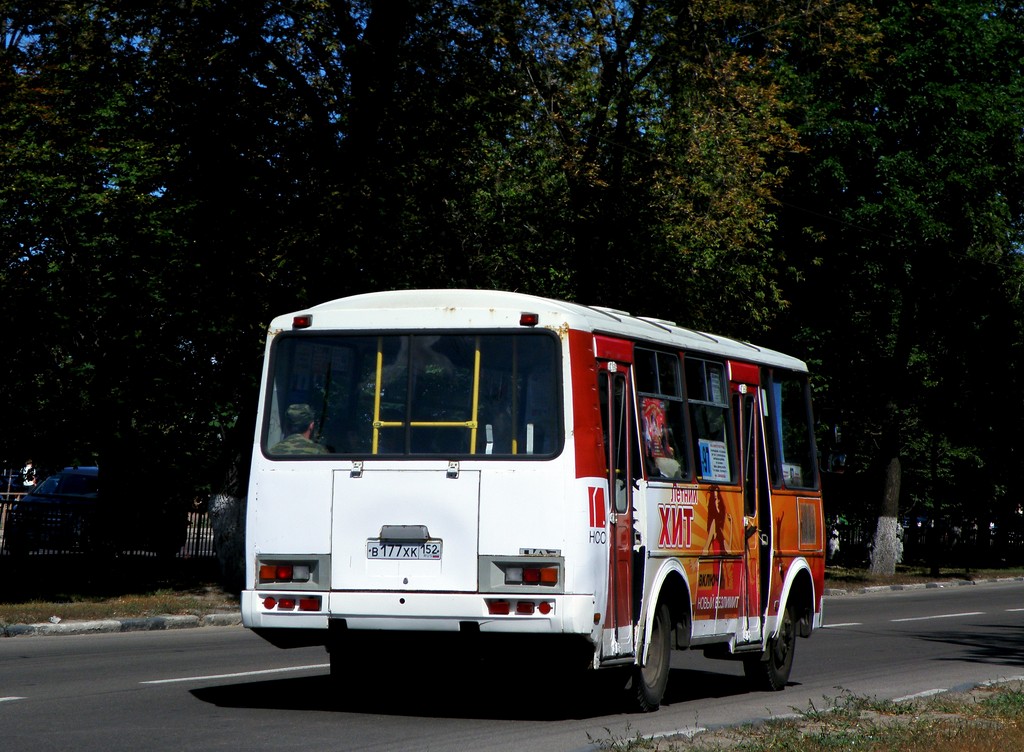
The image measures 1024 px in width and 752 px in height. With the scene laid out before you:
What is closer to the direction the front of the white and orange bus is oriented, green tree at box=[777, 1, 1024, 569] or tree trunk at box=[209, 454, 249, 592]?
the green tree

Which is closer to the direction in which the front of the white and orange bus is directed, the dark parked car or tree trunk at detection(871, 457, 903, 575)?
the tree trunk

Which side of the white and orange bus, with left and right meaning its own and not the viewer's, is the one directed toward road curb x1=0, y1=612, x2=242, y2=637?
left

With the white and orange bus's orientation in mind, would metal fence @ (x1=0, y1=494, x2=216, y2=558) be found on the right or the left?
on its left

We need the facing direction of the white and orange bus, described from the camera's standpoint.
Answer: facing away from the viewer and to the right of the viewer

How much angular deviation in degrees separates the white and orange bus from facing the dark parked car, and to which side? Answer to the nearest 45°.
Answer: approximately 90° to its left
